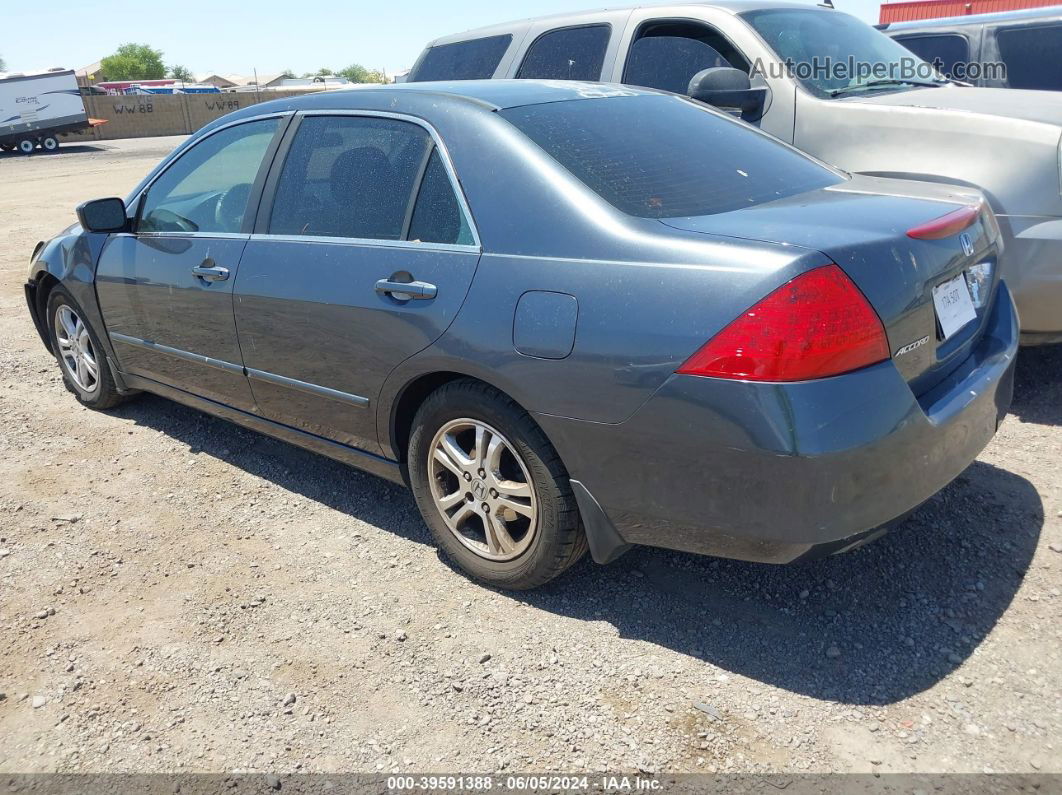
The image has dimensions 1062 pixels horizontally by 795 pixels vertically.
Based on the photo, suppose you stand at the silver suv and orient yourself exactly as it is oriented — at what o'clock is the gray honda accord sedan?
The gray honda accord sedan is roughly at 2 o'clock from the silver suv.

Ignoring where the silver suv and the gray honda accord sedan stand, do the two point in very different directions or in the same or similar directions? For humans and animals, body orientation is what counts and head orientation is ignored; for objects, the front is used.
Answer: very different directions

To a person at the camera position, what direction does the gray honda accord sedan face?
facing away from the viewer and to the left of the viewer

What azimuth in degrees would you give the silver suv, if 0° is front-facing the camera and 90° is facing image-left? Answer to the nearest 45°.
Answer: approximately 315°

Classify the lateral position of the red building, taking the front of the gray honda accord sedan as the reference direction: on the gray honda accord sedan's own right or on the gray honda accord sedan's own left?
on the gray honda accord sedan's own right
